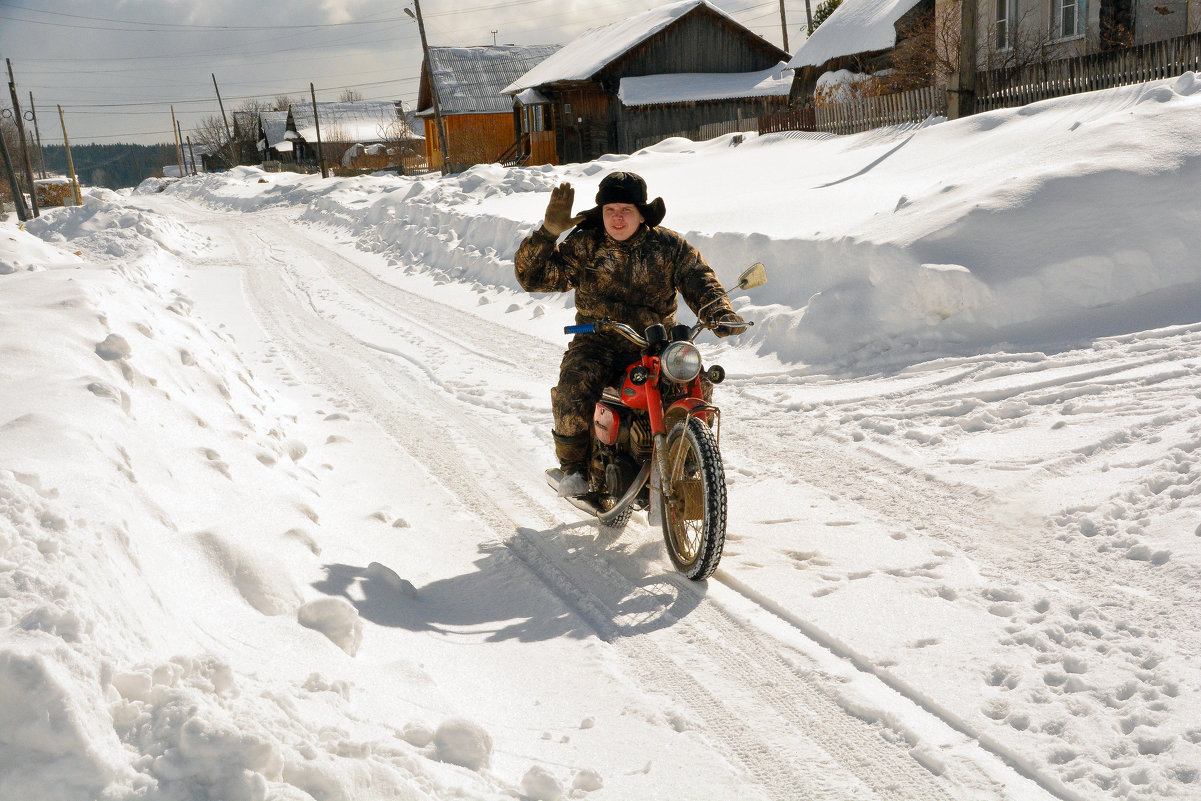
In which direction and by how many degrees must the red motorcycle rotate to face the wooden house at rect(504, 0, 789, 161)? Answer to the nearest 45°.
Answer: approximately 135° to its left

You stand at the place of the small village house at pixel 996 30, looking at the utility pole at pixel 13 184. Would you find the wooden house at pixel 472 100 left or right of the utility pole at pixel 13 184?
right

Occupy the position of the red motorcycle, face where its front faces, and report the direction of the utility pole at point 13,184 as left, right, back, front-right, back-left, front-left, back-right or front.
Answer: back

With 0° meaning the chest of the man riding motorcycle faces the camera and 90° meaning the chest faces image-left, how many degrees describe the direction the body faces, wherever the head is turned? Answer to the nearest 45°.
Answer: approximately 315°

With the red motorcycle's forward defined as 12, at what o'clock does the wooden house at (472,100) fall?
The wooden house is roughly at 7 o'clock from the red motorcycle.

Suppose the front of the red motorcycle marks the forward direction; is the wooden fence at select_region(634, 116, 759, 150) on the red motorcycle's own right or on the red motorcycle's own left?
on the red motorcycle's own left

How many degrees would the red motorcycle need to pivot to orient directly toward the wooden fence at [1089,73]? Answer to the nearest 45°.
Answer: approximately 90° to its left

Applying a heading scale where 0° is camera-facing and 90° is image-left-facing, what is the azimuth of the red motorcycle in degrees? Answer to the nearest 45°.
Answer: approximately 315°
